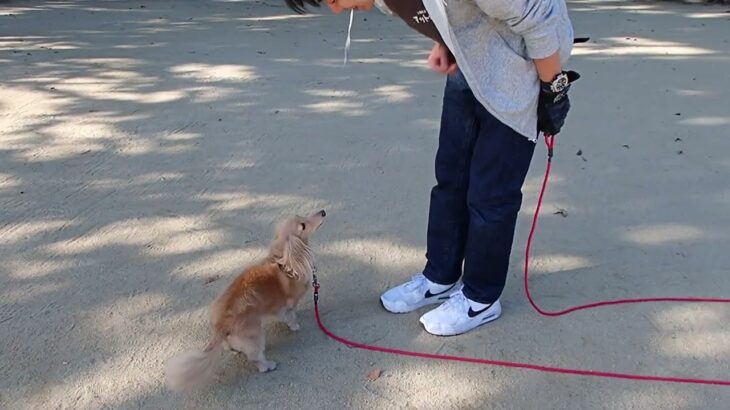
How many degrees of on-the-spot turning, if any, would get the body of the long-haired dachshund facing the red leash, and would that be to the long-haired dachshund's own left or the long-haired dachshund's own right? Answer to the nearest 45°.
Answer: approximately 45° to the long-haired dachshund's own right

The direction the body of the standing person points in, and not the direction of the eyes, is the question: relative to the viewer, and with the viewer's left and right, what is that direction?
facing the viewer and to the left of the viewer

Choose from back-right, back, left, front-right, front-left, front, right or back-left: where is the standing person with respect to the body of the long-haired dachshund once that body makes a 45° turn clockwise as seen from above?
front

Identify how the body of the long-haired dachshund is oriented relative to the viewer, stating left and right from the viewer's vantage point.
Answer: facing away from the viewer and to the right of the viewer
